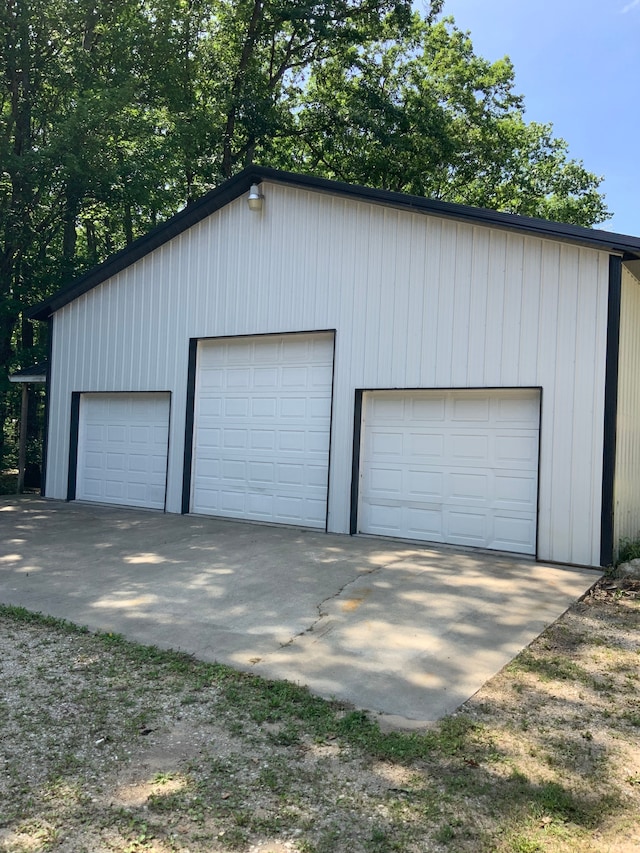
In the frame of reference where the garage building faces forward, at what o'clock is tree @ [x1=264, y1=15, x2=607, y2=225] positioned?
The tree is roughly at 5 o'clock from the garage building.

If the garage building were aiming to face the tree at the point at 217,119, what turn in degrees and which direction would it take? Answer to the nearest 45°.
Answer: approximately 135° to its right
